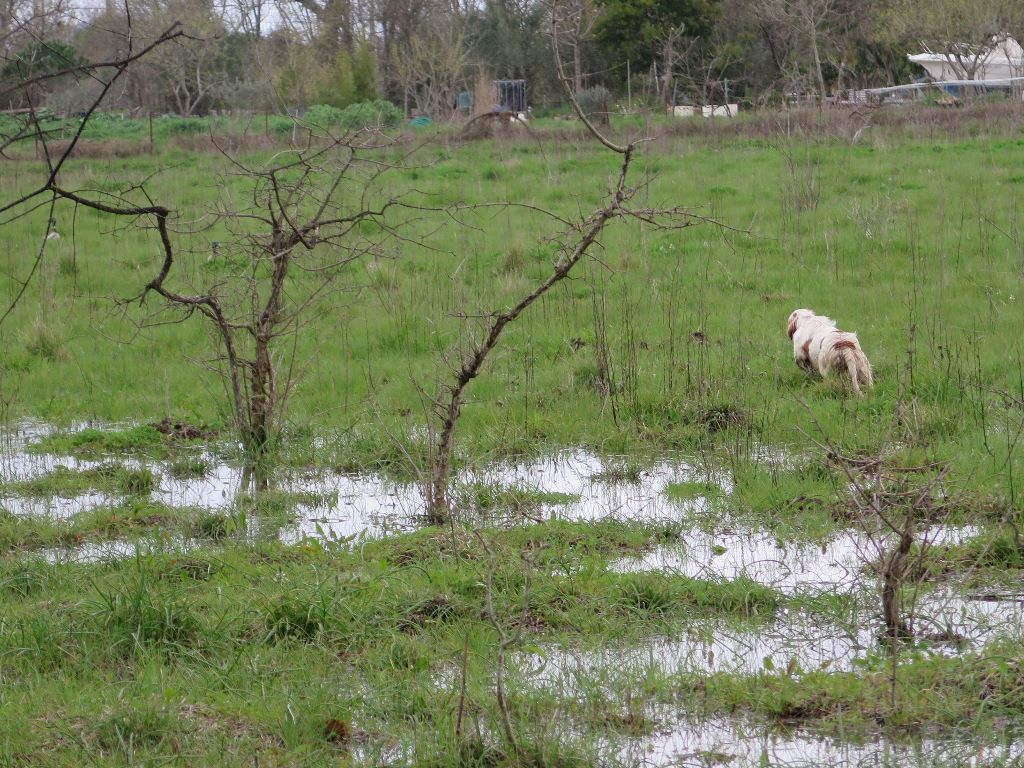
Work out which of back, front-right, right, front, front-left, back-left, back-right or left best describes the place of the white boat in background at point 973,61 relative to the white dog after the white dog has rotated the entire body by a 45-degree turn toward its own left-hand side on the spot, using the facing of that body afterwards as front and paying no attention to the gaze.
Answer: right

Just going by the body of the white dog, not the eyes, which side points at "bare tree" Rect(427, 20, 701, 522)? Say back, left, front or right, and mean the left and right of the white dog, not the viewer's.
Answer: left

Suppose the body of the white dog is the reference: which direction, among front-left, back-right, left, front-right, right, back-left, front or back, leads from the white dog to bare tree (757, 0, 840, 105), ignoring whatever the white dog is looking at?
front-right

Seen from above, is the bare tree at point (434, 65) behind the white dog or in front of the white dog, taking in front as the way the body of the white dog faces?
in front

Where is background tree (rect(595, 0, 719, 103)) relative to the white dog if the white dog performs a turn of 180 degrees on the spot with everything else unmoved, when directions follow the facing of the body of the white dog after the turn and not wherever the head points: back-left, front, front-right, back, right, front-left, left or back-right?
back-left

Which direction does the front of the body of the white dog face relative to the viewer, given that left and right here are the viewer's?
facing away from the viewer and to the left of the viewer
